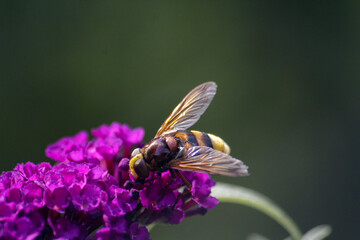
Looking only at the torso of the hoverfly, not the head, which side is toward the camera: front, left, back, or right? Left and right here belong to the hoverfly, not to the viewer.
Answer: left
